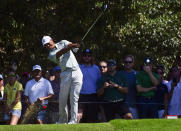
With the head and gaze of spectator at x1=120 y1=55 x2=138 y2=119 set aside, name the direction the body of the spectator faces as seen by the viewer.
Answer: toward the camera

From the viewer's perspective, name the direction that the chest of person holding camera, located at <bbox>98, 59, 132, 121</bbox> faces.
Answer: toward the camera

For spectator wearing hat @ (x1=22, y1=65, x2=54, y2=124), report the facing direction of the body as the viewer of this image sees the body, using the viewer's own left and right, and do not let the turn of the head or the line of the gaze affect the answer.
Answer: facing the viewer

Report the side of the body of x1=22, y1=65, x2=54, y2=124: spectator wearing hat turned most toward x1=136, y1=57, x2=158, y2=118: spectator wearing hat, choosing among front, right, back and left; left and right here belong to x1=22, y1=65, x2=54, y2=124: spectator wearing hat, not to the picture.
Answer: left

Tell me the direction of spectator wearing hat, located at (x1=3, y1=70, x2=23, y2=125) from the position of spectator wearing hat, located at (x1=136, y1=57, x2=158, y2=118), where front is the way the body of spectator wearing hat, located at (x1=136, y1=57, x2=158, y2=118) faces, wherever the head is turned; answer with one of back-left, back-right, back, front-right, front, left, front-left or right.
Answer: right

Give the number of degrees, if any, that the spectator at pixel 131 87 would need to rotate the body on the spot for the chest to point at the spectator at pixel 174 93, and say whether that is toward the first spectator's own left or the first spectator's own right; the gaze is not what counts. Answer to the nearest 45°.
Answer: approximately 90° to the first spectator's own left

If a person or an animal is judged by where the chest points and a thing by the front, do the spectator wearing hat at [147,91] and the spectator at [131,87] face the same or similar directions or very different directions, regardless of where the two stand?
same or similar directions
